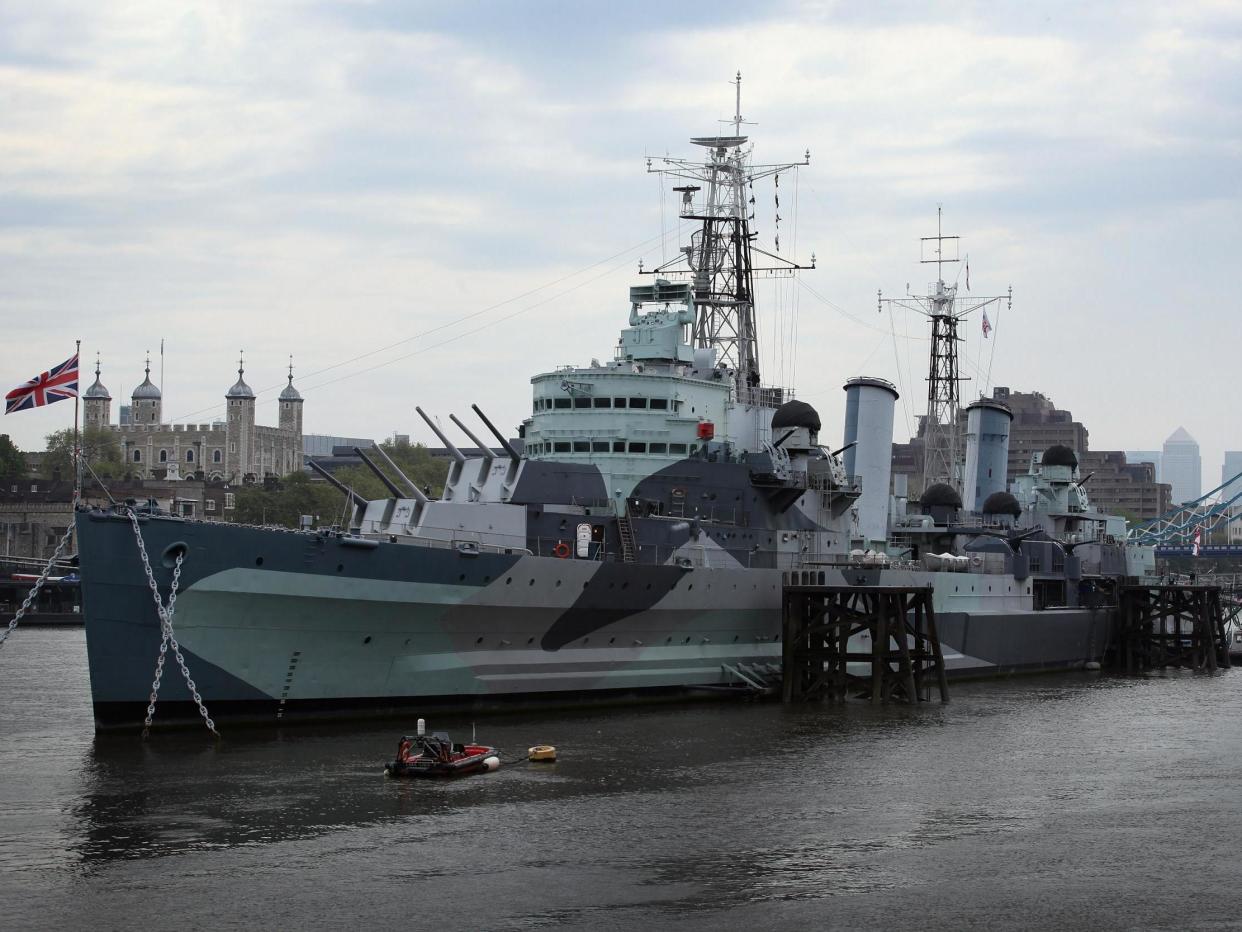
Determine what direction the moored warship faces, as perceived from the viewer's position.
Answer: facing the viewer and to the left of the viewer
